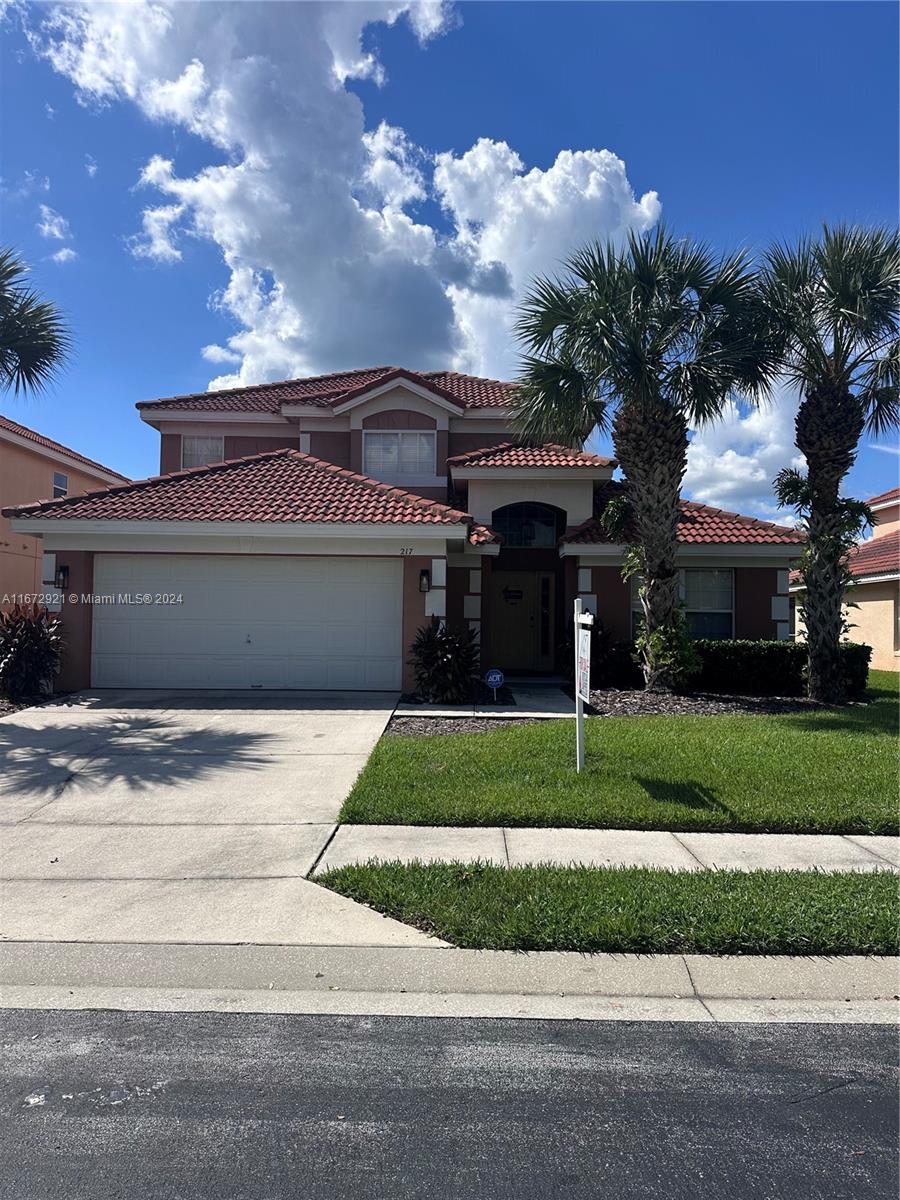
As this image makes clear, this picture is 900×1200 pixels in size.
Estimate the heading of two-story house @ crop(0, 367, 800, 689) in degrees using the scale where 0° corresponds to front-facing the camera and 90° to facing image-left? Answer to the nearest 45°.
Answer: approximately 0°

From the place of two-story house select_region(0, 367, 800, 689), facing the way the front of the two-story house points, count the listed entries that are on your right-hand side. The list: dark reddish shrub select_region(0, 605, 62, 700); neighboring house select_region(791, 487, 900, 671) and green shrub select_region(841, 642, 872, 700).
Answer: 1

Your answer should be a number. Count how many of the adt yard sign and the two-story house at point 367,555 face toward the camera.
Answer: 2

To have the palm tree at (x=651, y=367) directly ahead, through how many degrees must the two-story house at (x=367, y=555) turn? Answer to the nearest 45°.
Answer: approximately 90° to its left

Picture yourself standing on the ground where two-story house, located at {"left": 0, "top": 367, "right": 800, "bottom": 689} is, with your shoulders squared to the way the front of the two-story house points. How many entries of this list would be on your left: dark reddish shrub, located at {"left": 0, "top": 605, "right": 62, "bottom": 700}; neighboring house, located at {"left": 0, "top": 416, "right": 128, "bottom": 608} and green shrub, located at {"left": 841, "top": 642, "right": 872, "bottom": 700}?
1

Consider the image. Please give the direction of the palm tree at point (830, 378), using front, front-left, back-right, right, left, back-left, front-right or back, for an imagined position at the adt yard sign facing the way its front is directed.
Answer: left

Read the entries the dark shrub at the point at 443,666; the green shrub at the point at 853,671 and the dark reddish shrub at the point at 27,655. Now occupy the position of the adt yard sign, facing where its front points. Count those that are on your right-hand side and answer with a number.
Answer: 2

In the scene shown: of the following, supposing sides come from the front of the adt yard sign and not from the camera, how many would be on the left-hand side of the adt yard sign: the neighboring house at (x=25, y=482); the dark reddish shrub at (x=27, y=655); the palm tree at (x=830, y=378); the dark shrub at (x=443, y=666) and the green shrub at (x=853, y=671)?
2

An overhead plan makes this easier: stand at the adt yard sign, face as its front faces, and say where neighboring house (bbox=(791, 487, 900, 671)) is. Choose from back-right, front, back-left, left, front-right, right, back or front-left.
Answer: back-left

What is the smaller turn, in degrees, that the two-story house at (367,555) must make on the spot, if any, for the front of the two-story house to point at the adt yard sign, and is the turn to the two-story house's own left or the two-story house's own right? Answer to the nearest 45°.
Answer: approximately 45° to the two-story house's own left
